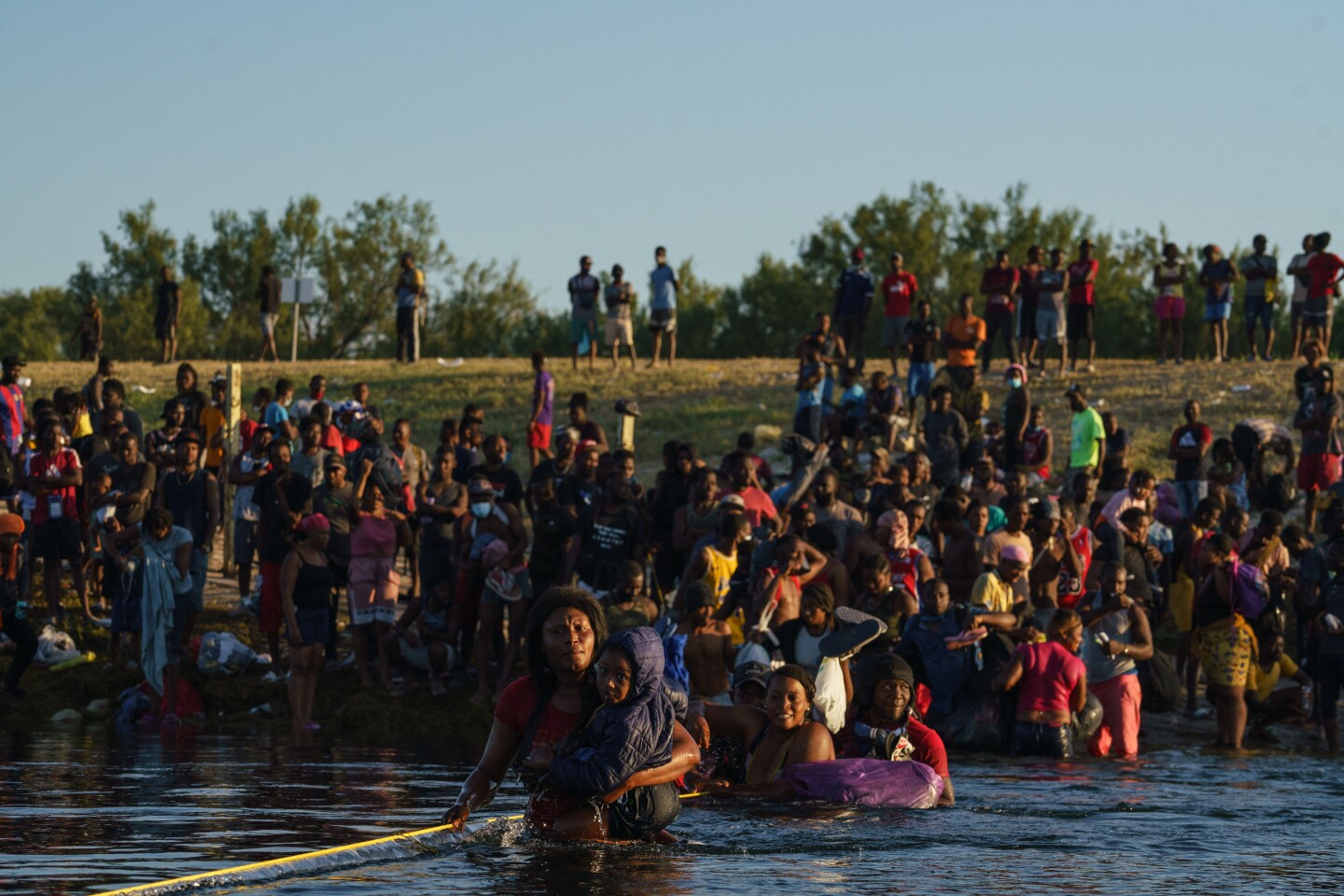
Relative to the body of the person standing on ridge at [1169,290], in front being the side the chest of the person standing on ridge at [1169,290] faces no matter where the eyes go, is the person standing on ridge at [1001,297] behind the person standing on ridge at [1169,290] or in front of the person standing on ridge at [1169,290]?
in front

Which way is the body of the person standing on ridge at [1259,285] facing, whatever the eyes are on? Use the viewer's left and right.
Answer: facing the viewer

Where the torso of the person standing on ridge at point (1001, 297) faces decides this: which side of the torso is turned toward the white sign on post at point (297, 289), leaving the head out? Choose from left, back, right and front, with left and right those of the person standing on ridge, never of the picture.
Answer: right

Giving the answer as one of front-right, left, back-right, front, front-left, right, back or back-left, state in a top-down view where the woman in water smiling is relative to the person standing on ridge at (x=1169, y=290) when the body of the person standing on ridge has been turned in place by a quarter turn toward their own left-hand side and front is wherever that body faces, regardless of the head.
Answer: right

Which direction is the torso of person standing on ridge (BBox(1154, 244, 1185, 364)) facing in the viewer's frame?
toward the camera

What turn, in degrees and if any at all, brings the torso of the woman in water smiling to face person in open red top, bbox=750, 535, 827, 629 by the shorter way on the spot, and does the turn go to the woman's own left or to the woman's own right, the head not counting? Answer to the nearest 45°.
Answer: approximately 135° to the woman's own right

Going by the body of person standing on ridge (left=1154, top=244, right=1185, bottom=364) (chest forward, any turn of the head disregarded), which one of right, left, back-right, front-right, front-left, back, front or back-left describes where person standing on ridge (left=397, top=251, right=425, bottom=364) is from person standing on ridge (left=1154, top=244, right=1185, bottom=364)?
right

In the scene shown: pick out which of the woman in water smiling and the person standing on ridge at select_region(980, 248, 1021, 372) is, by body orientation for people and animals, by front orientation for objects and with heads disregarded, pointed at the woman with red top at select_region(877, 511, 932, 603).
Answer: the person standing on ridge

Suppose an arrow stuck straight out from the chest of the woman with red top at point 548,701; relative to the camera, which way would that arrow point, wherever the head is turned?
toward the camera

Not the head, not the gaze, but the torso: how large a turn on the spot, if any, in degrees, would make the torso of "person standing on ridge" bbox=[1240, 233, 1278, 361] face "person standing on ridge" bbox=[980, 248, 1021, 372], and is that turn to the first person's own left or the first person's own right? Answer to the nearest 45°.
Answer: approximately 45° to the first person's own right

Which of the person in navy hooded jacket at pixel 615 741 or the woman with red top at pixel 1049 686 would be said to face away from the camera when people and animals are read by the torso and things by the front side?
the woman with red top

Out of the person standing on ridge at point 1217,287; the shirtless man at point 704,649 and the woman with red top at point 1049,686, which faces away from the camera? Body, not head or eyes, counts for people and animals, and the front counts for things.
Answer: the woman with red top

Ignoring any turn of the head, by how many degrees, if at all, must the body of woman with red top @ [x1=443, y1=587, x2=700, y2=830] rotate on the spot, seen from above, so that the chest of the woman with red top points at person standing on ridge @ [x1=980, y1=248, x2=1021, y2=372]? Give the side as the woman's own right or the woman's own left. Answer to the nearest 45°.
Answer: approximately 180°

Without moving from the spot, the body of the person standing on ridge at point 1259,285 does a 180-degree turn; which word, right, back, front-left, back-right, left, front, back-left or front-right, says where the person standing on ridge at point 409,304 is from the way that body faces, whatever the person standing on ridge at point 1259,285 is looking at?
left

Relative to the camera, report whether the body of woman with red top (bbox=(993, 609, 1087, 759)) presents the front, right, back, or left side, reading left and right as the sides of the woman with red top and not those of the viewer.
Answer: back

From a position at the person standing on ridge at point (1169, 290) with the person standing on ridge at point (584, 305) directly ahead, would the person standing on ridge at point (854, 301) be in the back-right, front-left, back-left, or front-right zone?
front-left

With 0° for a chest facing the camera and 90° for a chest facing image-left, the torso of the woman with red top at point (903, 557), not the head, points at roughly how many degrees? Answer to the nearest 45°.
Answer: approximately 45°

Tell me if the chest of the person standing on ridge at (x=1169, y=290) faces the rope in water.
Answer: yes

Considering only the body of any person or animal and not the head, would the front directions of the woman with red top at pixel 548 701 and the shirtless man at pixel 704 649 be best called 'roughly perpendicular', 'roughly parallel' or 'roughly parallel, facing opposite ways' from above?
roughly parallel
